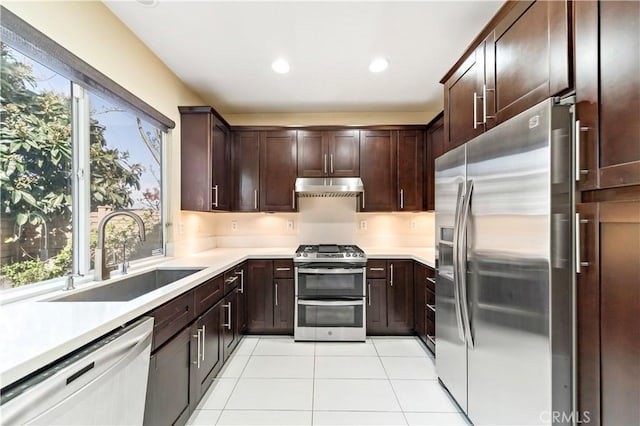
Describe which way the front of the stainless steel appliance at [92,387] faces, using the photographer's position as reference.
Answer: facing the viewer and to the right of the viewer

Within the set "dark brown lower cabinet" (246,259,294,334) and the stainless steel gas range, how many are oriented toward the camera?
2

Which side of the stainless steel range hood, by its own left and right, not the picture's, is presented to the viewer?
front

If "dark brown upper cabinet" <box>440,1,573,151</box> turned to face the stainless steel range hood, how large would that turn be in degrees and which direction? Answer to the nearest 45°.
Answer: approximately 90° to its right

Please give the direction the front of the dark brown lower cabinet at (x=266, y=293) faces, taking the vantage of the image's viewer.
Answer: facing the viewer

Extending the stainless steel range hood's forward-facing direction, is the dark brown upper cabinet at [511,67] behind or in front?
in front

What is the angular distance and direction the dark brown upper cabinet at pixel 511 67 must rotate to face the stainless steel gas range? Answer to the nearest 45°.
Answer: approximately 90° to its right

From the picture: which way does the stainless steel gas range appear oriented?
toward the camera

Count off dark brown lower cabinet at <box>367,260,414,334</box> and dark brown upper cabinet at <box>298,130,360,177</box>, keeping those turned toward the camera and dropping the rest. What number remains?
2

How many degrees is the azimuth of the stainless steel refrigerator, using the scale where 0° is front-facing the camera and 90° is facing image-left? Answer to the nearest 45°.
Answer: approximately 45°
